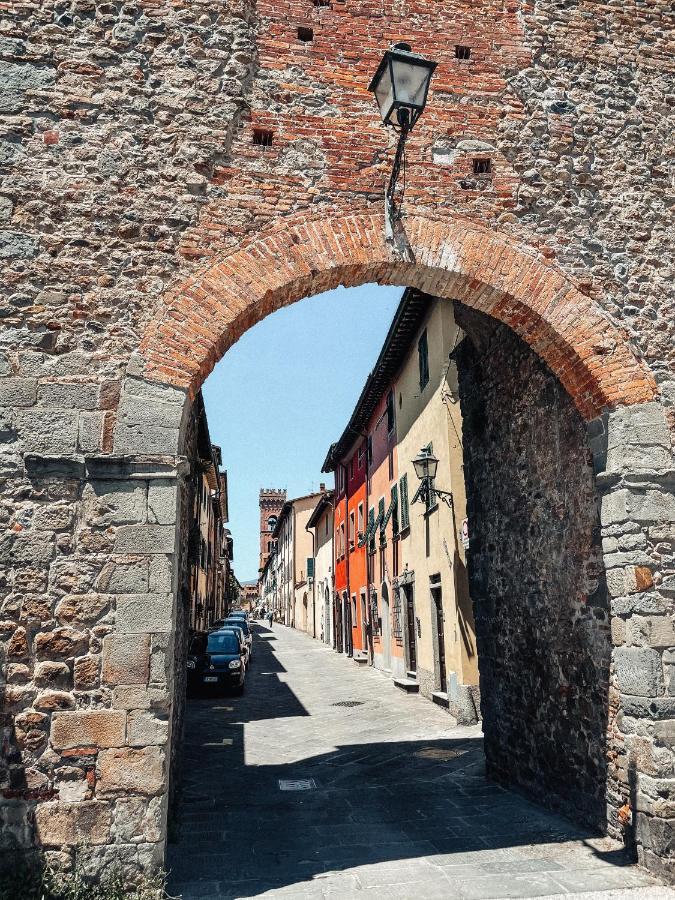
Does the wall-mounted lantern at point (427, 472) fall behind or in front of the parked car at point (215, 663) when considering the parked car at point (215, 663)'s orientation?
in front

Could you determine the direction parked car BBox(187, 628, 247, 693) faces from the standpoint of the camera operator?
facing the viewer
